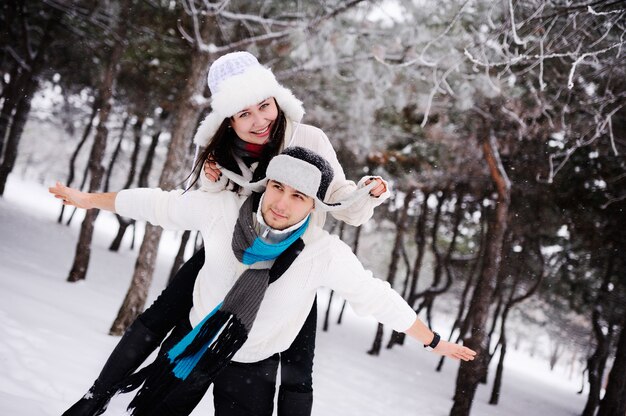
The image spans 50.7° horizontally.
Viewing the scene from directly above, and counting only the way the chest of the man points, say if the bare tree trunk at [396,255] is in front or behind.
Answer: behind

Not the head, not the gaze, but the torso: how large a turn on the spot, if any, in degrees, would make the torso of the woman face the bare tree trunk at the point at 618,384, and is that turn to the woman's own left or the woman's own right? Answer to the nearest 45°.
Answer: approximately 135° to the woman's own left

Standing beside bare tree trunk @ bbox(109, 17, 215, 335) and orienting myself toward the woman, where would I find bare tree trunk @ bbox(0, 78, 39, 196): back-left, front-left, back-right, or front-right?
back-right

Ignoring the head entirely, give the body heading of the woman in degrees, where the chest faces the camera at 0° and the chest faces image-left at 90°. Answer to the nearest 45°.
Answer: approximately 0°

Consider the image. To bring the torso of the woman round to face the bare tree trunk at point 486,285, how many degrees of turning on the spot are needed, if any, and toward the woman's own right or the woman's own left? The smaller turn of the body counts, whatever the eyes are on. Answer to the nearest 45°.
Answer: approximately 135° to the woman's own left

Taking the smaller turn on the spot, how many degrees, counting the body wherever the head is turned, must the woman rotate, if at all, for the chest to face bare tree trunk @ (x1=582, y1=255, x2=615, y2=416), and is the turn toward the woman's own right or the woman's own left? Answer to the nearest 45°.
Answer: approximately 135° to the woman's own left

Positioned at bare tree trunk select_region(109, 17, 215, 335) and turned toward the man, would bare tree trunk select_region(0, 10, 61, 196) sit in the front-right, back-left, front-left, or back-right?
back-right

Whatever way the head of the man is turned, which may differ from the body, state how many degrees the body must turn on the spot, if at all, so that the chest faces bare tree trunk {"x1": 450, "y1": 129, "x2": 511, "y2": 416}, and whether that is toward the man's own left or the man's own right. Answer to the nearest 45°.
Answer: approximately 135° to the man's own left

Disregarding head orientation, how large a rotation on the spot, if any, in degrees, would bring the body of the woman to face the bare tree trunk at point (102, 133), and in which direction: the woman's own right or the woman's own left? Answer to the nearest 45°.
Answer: approximately 180°

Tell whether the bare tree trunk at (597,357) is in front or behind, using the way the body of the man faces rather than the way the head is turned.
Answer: behind
